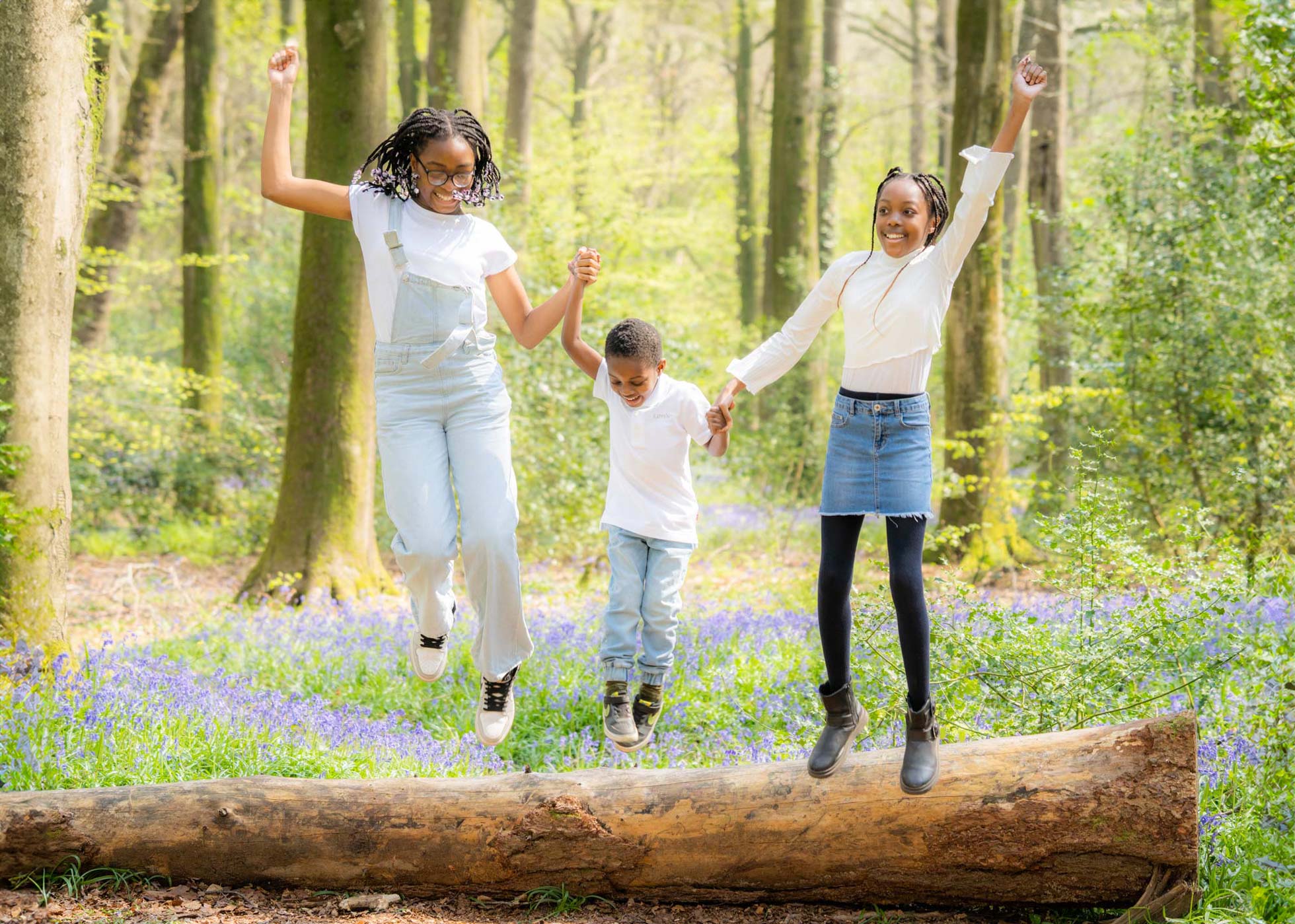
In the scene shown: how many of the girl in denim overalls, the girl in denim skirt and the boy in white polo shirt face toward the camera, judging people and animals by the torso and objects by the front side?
3

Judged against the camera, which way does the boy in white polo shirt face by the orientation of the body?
toward the camera

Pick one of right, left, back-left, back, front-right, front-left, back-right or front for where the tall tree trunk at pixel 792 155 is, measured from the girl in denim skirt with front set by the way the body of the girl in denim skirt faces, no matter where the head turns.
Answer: back

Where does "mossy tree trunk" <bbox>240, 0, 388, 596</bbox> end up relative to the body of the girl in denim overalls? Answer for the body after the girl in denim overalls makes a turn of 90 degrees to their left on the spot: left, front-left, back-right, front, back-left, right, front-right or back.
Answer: left

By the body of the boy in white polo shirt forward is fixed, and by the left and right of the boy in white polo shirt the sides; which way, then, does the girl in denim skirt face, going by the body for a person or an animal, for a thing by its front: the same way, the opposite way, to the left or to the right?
the same way

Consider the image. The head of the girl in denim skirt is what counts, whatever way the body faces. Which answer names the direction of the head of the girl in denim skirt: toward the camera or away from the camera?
toward the camera

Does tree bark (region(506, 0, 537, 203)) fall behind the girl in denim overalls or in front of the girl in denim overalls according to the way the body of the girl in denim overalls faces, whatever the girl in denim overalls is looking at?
behind

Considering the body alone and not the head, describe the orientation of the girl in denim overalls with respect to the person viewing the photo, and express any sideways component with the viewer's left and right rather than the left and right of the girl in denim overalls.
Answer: facing the viewer

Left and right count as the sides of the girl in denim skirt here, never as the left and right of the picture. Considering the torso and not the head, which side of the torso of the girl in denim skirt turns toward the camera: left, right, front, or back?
front

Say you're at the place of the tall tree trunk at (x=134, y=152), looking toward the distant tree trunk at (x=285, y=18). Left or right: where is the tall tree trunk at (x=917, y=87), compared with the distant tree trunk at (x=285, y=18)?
right

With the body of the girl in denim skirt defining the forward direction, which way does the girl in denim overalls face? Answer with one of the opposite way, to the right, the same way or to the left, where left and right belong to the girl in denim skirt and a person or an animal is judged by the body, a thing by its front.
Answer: the same way

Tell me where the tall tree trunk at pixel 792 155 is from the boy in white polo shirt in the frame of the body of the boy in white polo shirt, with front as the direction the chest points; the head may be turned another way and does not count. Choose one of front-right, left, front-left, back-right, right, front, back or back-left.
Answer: back
